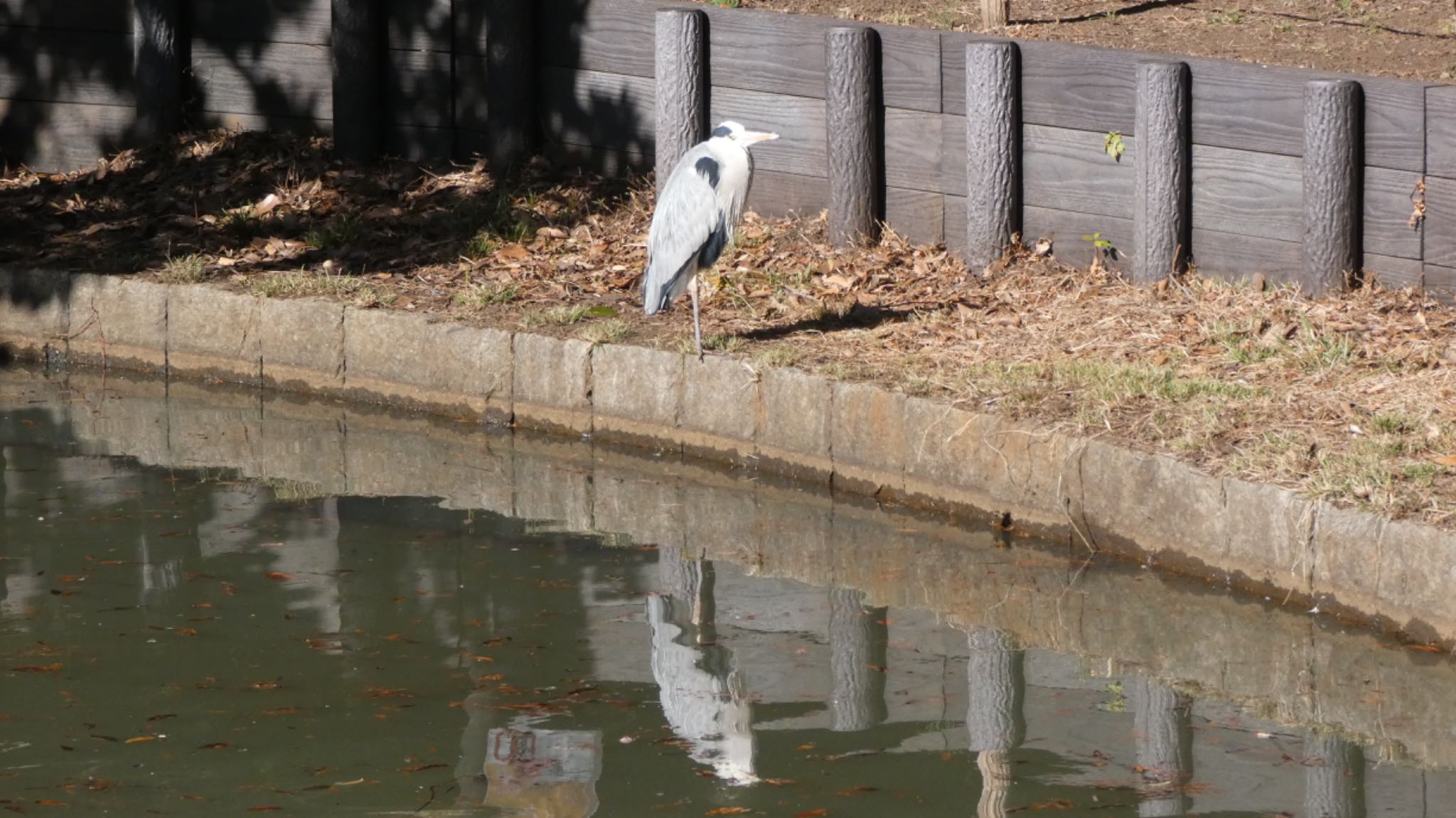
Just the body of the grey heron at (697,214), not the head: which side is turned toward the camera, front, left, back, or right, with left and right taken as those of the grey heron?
right
